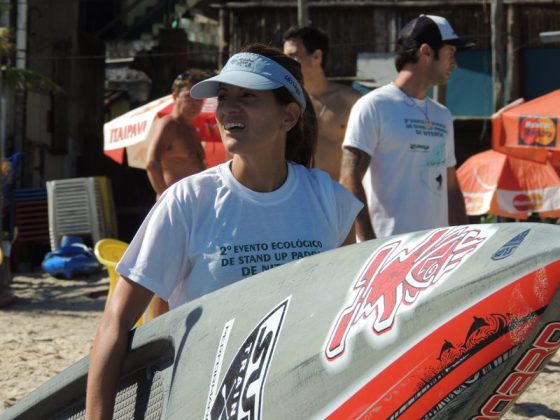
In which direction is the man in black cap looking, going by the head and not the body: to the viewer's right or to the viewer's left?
to the viewer's right

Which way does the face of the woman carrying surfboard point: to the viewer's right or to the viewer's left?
to the viewer's left

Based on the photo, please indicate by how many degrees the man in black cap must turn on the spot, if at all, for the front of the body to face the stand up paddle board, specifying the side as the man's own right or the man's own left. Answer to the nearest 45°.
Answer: approximately 45° to the man's own right

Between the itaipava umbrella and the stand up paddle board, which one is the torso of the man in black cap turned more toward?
the stand up paddle board

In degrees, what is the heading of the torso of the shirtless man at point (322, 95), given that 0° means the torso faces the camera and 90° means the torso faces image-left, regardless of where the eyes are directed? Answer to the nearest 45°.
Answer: approximately 45°

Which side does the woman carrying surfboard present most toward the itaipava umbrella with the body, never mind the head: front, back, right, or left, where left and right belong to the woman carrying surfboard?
back

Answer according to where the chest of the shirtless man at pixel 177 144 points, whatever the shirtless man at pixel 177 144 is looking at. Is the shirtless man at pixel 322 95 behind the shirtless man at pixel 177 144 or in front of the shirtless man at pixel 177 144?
in front

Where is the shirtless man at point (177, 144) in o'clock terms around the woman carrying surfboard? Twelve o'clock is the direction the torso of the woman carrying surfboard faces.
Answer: The shirtless man is roughly at 6 o'clock from the woman carrying surfboard.

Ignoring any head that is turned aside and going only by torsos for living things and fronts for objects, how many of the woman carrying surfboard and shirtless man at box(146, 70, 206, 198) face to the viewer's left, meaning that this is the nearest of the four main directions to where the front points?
0

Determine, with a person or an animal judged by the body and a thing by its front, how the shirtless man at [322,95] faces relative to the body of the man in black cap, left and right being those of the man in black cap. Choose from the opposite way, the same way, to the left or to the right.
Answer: to the right
